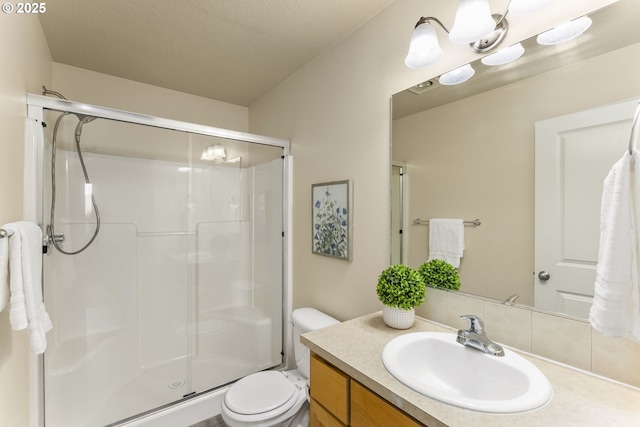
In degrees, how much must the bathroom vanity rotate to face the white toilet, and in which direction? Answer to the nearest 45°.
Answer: approximately 90° to its right

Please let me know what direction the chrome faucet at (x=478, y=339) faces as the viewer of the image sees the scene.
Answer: facing the viewer and to the left of the viewer

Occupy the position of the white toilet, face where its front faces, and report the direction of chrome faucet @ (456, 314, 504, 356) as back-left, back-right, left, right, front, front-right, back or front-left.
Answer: left

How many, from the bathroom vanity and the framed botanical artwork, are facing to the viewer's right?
0

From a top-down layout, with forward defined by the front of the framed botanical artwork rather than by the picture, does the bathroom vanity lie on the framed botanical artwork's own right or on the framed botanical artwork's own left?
on the framed botanical artwork's own left

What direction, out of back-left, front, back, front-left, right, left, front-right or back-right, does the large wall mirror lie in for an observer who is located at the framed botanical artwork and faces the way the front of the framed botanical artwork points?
left

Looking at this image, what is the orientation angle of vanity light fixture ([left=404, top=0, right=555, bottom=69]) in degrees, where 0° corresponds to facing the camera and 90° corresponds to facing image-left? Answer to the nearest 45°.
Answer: approximately 45°

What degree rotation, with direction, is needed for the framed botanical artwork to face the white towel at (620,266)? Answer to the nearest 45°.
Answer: approximately 90° to its left
